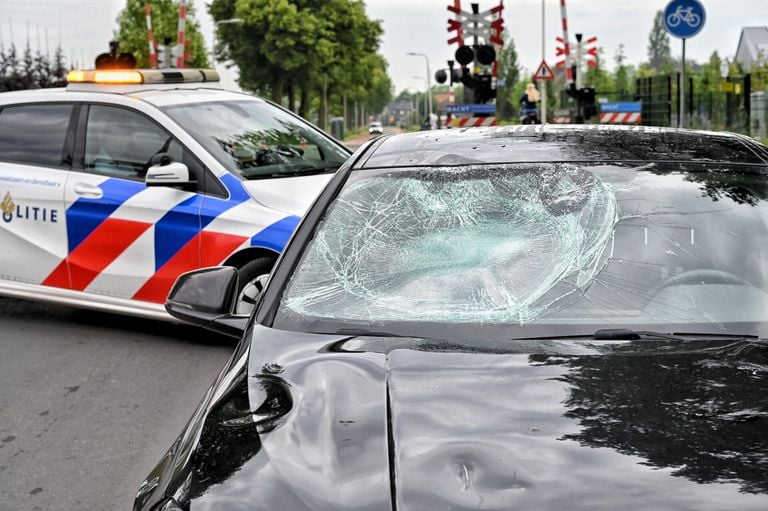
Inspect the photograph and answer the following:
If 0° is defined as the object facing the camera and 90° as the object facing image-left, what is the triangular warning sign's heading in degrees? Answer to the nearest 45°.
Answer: approximately 0°

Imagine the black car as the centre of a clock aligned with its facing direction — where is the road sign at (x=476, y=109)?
The road sign is roughly at 6 o'clock from the black car.

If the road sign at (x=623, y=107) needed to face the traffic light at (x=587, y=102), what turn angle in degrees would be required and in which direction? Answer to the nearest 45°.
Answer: approximately 135° to its right

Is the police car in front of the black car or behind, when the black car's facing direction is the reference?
behind

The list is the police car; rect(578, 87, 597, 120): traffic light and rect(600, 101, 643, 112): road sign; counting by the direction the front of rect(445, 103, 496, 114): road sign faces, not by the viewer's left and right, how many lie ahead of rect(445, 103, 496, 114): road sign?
1
